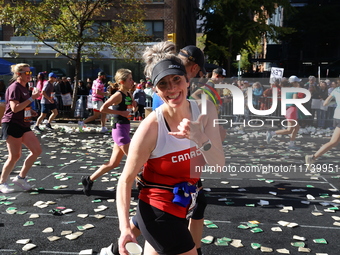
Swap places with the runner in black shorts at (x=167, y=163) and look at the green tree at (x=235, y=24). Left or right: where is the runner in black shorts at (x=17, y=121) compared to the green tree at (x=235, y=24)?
left

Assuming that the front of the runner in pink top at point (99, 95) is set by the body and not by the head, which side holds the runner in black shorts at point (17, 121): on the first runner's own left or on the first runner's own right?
on the first runner's own right

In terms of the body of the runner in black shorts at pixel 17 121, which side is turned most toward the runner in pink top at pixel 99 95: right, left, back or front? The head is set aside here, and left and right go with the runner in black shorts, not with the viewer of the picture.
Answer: left
